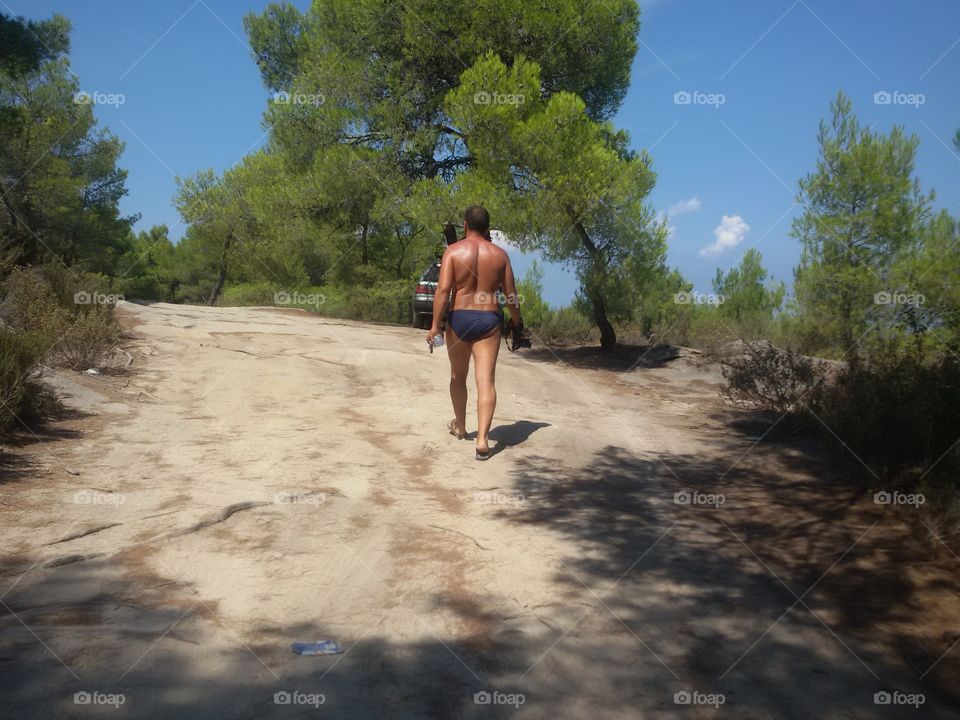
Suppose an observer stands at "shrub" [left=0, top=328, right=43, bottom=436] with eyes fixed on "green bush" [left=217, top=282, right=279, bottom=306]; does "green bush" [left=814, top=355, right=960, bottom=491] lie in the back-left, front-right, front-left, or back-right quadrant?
back-right

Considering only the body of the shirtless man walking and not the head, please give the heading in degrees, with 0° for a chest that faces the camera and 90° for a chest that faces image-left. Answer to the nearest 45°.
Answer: approximately 180°

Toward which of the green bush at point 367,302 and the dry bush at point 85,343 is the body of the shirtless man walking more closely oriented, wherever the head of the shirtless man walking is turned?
the green bush

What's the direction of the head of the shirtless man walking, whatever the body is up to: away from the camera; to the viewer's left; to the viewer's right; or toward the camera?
away from the camera
